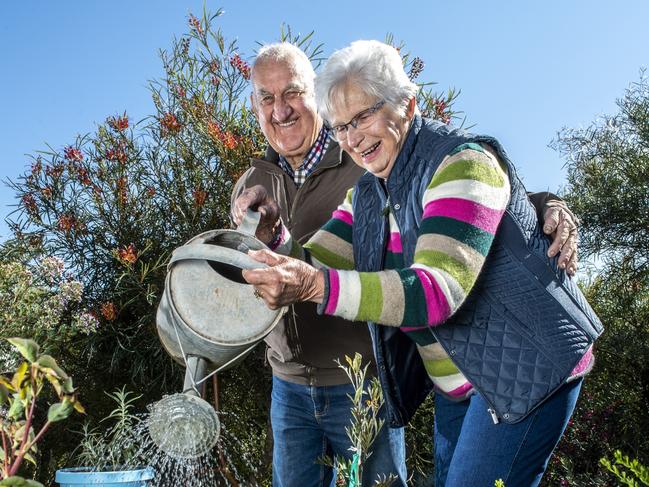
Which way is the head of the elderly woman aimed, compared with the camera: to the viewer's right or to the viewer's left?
to the viewer's left

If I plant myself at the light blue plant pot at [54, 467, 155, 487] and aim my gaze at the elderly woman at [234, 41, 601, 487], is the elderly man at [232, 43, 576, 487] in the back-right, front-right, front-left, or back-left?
front-left

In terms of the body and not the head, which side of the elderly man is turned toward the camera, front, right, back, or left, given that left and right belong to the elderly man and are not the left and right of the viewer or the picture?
front

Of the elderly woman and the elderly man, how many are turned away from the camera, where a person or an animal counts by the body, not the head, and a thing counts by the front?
0

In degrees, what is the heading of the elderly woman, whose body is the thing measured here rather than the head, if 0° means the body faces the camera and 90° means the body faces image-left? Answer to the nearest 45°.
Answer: approximately 45°

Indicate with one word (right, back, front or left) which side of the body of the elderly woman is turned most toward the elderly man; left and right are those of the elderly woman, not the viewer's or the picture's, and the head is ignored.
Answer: right

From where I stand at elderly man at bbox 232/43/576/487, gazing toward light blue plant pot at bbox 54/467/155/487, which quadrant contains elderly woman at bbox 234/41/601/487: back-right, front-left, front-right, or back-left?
back-left

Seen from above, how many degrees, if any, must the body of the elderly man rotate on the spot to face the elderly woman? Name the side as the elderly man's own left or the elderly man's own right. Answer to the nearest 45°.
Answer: approximately 45° to the elderly man's own left

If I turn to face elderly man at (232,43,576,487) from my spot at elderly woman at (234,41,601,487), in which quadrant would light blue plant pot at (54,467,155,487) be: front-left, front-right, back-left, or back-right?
front-left
